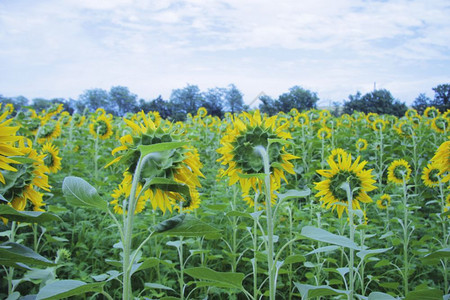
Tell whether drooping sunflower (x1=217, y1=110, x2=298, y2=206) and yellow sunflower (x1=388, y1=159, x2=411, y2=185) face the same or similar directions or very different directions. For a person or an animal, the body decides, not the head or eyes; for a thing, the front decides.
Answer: same or similar directions

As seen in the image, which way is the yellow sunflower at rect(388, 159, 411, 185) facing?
away from the camera

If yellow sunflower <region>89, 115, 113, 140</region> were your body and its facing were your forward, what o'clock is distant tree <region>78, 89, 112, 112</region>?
The distant tree is roughly at 12 o'clock from the yellow sunflower.

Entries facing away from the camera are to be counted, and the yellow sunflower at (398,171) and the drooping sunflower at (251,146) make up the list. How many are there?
2

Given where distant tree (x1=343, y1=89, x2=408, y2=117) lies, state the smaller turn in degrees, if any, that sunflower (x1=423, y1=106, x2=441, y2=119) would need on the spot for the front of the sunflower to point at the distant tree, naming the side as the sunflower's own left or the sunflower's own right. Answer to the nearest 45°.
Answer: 0° — it already faces it

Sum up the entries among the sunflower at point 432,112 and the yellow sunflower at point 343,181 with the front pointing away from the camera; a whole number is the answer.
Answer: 2

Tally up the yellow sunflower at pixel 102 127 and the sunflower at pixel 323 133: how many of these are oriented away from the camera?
2

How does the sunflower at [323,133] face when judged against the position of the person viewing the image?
facing away from the viewer

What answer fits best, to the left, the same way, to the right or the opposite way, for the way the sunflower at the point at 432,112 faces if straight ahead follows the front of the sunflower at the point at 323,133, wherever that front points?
the same way

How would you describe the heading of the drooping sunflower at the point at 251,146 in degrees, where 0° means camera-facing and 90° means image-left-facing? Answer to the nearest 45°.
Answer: approximately 180°

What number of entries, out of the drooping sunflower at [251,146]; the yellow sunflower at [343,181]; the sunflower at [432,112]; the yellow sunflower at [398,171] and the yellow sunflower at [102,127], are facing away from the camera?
5

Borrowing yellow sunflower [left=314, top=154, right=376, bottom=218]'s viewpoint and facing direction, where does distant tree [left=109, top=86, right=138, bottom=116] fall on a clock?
The distant tree is roughly at 11 o'clock from the yellow sunflower.

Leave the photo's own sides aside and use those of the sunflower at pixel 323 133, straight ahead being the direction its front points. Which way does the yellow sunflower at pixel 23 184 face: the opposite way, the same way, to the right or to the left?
the same way

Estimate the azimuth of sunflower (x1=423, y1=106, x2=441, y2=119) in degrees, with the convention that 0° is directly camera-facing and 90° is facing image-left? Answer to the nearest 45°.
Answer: approximately 180°

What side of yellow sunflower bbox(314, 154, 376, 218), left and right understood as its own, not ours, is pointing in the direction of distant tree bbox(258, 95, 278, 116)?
front

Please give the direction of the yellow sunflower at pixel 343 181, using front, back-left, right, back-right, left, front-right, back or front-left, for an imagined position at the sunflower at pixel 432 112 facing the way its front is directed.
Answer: back

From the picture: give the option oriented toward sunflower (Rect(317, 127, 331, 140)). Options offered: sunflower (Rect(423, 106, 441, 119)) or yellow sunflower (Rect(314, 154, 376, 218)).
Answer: the yellow sunflower

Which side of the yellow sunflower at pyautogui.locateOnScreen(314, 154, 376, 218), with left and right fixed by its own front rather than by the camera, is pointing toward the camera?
back

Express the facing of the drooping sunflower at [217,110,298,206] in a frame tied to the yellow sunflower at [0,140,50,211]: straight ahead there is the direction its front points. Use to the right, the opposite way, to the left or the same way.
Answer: the same way
